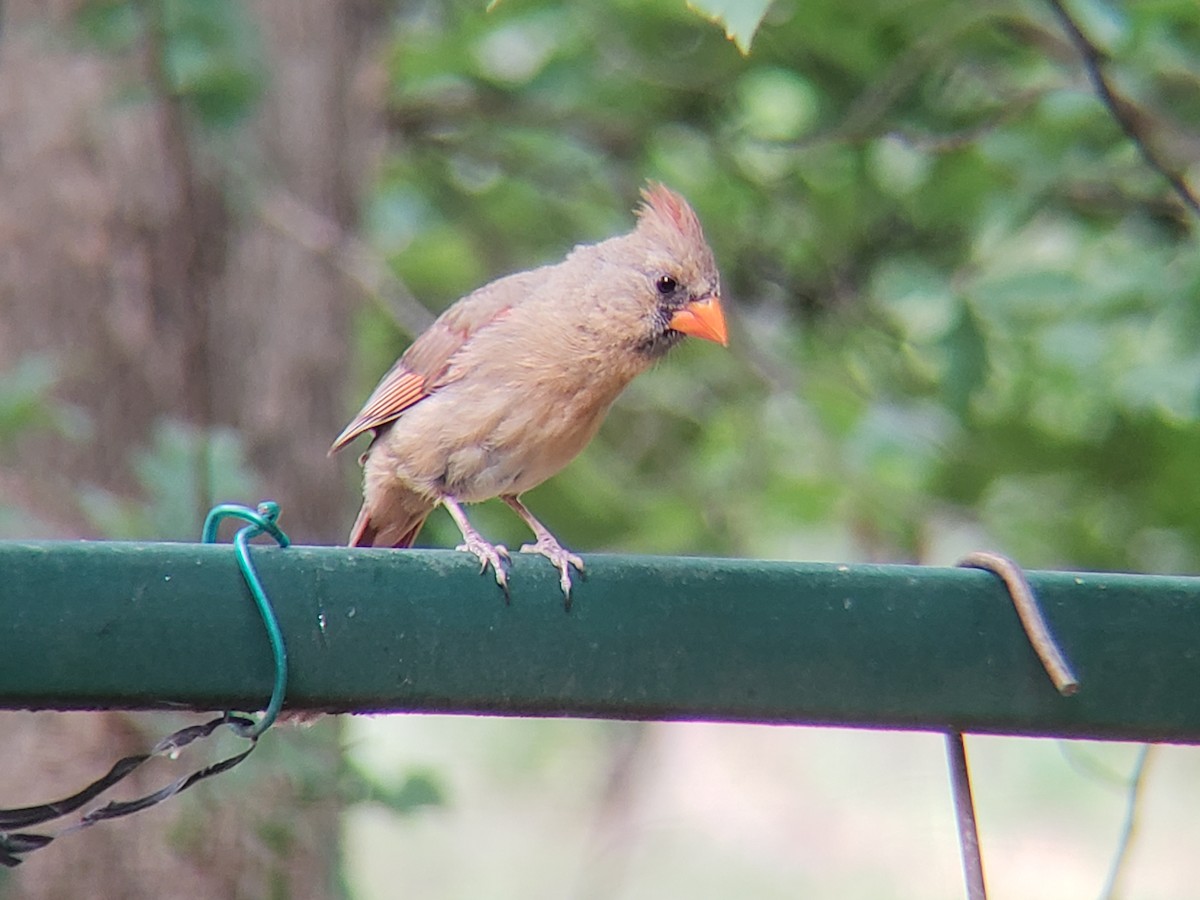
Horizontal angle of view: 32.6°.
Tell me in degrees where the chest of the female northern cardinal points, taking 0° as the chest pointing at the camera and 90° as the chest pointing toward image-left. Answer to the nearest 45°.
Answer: approximately 315°

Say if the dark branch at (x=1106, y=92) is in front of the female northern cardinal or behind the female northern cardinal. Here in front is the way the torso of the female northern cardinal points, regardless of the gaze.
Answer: in front
